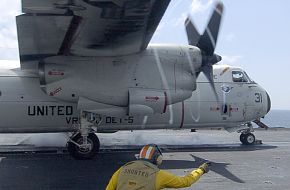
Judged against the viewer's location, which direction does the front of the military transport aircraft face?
facing to the right of the viewer

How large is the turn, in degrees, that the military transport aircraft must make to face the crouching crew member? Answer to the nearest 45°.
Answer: approximately 90° to its right
